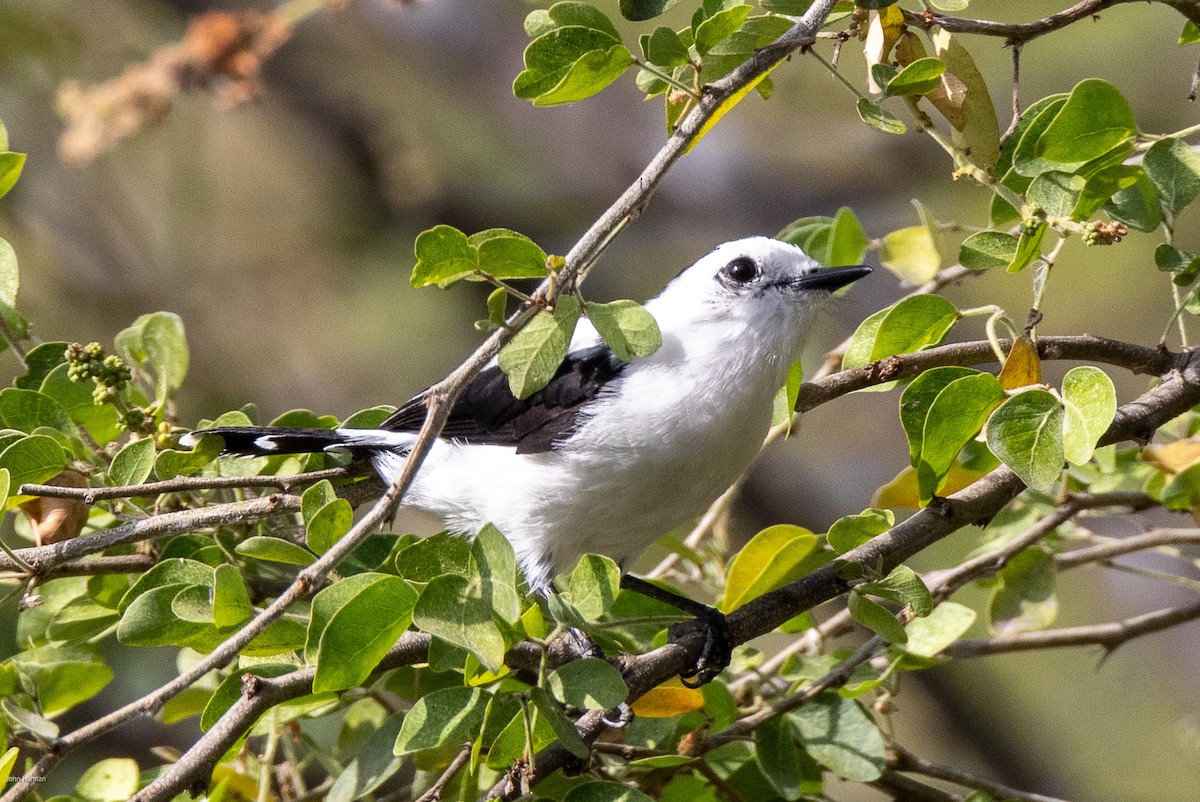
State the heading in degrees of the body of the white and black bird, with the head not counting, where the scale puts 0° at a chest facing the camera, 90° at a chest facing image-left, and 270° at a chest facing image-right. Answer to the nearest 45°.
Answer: approximately 270°

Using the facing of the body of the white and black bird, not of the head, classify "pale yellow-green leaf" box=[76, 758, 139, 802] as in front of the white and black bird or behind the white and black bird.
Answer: behind

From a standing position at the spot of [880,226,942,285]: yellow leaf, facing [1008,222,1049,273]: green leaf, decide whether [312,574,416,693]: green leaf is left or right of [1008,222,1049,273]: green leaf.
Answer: right

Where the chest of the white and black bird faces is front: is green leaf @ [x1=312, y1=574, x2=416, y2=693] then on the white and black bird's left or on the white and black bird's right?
on the white and black bird's right

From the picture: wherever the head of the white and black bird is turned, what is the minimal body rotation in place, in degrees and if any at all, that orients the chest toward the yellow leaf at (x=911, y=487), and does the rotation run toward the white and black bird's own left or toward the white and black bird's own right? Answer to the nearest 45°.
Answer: approximately 45° to the white and black bird's own right
